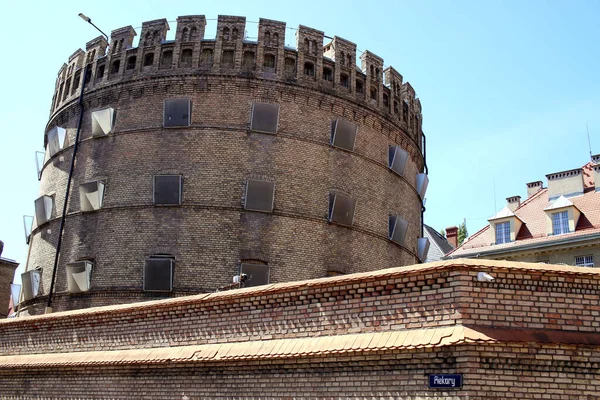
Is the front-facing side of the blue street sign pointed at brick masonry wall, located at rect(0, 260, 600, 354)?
no

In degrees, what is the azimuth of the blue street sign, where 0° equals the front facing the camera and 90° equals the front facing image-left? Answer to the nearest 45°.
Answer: approximately 0°

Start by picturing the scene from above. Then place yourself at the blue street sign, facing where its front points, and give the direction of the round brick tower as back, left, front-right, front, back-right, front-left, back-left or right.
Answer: back-right
